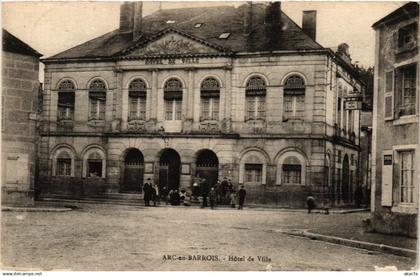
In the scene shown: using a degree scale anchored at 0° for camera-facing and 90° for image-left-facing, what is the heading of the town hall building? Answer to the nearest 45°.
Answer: approximately 0°

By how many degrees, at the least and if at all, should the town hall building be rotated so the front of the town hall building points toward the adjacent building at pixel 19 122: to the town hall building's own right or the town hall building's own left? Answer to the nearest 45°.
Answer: approximately 45° to the town hall building's own right
